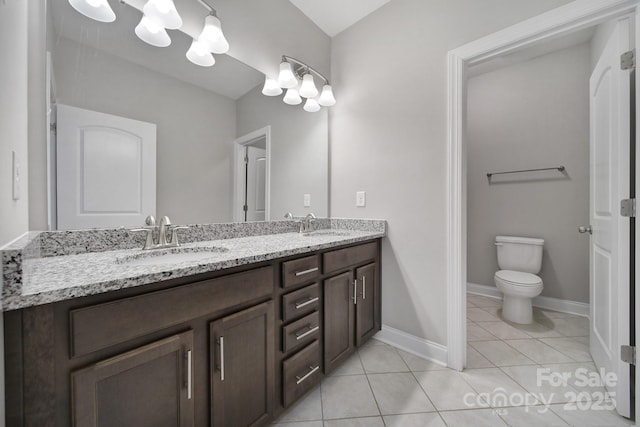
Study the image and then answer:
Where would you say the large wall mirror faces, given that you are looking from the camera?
facing the viewer and to the right of the viewer

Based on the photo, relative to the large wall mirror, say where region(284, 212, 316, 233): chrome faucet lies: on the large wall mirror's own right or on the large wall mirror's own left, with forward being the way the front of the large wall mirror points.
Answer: on the large wall mirror's own left

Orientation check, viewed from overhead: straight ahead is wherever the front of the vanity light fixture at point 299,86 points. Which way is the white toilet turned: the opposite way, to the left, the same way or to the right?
to the right

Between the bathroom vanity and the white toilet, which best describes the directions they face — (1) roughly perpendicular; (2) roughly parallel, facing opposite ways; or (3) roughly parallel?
roughly perpendicular

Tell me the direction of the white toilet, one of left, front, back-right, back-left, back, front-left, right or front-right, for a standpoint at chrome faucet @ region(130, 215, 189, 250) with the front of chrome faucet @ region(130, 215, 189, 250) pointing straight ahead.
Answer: front-left

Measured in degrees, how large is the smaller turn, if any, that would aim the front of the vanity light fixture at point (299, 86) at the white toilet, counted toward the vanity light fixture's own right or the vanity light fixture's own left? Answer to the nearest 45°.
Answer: approximately 45° to the vanity light fixture's own left

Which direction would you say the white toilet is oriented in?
toward the camera

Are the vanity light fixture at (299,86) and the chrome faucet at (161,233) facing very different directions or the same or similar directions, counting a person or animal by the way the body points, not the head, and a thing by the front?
same or similar directions

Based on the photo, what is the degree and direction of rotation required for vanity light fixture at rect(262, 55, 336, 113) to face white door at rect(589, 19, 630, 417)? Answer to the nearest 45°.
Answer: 0° — it already faces it

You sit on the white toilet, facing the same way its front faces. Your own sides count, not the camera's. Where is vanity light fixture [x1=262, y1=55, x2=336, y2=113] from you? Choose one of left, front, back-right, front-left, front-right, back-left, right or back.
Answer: front-right

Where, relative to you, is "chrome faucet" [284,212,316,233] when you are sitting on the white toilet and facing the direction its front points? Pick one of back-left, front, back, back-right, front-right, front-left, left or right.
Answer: front-right

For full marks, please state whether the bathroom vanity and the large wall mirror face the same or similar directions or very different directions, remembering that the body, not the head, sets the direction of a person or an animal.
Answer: same or similar directions

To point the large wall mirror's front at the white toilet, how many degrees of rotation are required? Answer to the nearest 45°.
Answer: approximately 45° to its left

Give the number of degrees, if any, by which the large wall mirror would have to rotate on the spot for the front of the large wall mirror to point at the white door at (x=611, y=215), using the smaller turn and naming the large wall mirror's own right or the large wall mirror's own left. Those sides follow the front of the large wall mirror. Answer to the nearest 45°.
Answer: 0° — it already faces it

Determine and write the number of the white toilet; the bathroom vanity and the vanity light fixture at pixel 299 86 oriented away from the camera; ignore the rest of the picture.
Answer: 0
